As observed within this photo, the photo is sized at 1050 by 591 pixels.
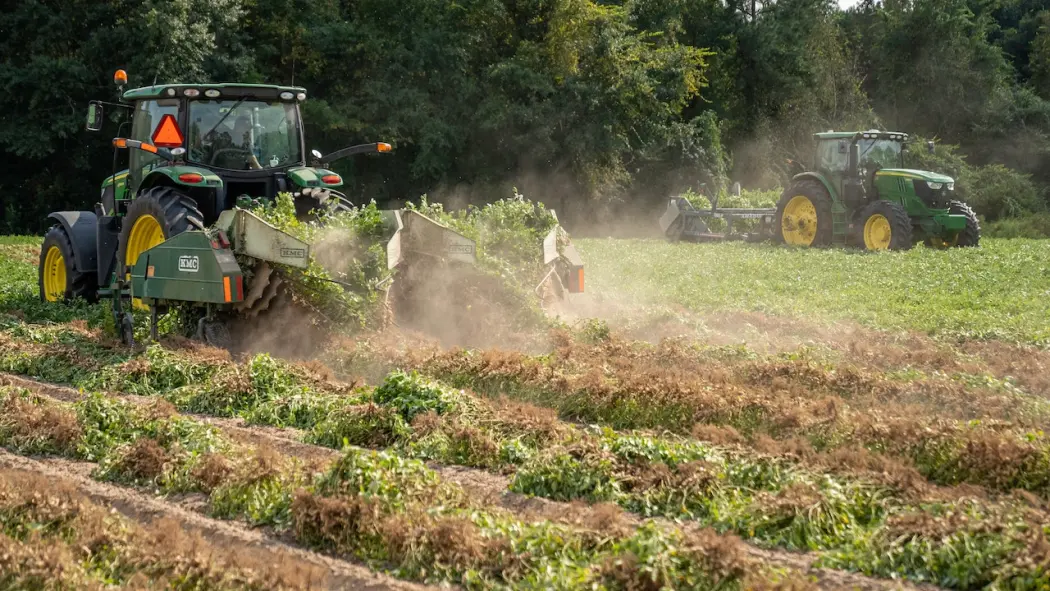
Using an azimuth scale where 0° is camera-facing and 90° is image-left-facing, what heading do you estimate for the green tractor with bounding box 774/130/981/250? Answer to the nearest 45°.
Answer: approximately 315°

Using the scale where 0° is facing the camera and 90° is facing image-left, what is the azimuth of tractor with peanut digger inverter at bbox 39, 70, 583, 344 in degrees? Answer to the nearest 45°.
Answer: approximately 135°

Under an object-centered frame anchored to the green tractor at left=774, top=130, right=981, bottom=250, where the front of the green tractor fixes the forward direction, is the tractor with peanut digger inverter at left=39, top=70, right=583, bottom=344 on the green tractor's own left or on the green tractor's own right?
on the green tractor's own right

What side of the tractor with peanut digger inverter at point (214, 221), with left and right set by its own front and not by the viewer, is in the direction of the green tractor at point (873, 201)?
right
